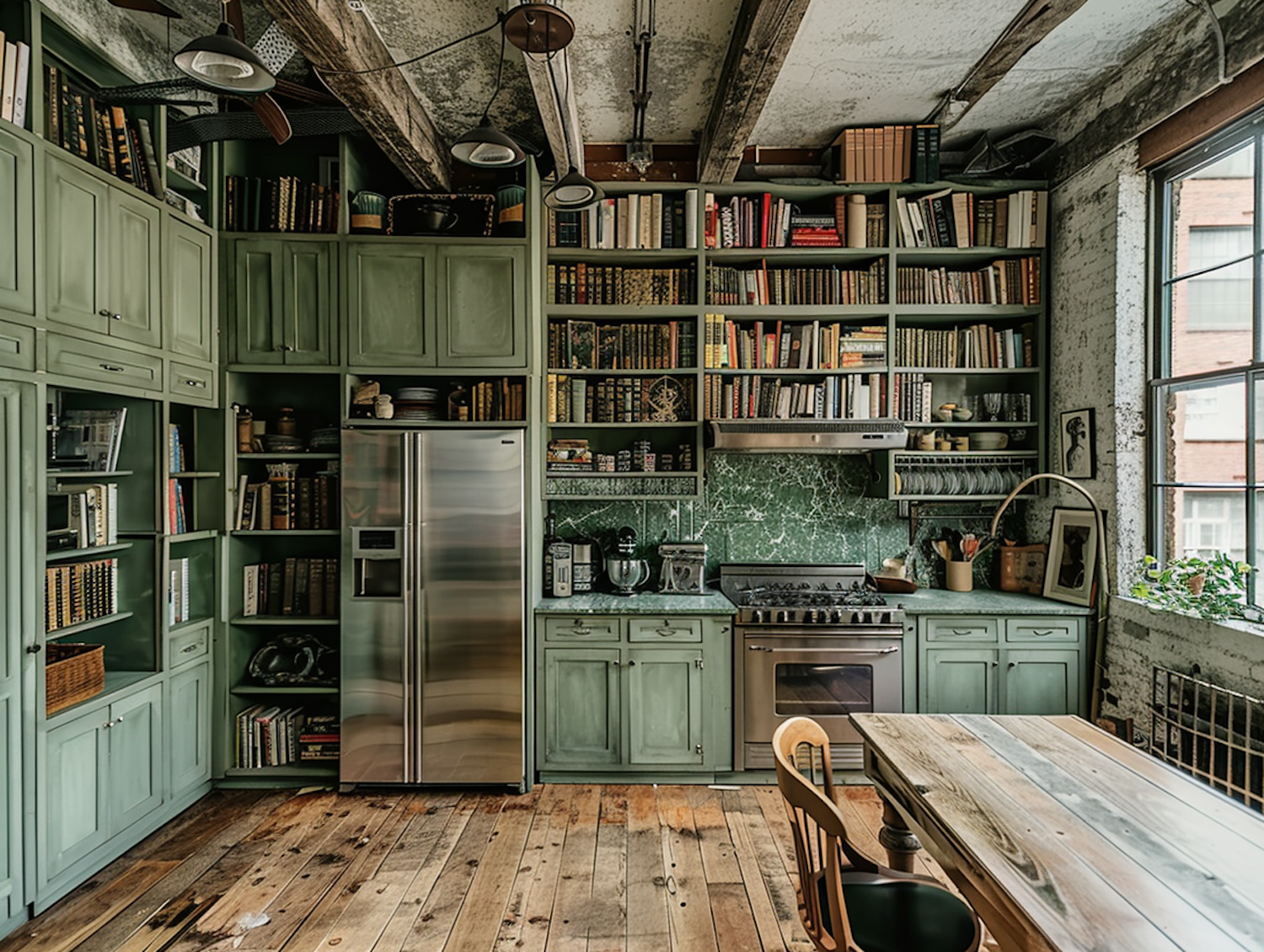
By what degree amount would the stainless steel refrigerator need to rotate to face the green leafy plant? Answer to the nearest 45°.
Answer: approximately 45° to its left

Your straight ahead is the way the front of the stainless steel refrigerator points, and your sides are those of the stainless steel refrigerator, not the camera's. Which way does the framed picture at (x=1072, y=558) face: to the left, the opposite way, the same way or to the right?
to the right

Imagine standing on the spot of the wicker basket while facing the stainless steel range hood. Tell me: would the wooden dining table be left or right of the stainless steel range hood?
right

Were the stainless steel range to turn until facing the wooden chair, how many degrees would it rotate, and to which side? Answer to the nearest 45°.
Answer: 0° — it already faces it

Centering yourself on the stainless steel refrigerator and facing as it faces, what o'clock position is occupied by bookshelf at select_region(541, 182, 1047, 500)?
The bookshelf is roughly at 9 o'clock from the stainless steel refrigerator.

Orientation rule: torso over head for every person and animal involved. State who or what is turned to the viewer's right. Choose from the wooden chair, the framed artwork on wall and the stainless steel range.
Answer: the wooden chair

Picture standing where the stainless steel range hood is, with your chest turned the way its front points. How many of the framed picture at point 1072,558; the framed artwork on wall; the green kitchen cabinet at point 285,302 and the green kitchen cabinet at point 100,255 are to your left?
2

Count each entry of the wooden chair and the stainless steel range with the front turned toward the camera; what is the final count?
1

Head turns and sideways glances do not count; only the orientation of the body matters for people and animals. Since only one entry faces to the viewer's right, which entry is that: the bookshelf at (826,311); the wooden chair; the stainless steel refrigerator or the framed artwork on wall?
the wooden chair

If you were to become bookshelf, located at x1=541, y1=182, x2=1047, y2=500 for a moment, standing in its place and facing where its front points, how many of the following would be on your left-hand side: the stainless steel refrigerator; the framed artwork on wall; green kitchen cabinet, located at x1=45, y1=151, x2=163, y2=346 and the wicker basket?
1

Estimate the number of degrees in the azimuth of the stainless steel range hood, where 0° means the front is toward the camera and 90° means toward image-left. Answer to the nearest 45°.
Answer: approximately 0°

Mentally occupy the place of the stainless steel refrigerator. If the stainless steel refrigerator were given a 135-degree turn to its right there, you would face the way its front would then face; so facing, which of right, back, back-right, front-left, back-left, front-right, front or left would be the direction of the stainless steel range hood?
back-right

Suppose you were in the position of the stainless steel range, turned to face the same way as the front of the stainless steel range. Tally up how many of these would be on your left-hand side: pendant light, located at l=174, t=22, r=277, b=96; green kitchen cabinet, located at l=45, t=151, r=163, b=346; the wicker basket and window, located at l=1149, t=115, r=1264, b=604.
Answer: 1

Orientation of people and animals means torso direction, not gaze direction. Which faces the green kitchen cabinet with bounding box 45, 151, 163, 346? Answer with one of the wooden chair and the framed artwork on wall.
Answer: the framed artwork on wall
